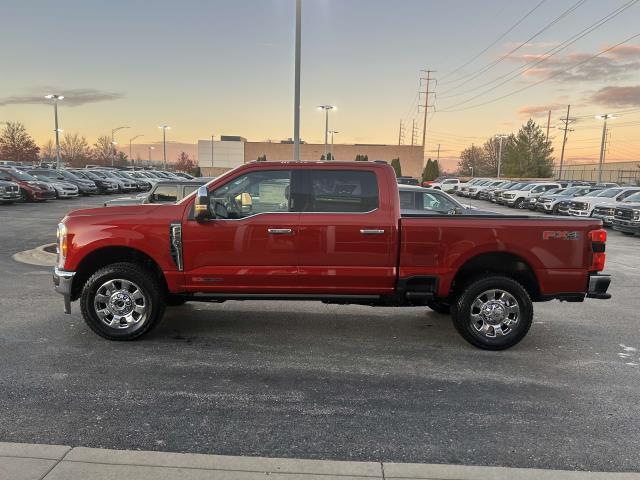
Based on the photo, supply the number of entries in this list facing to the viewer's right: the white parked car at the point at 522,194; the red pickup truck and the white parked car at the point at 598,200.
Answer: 0

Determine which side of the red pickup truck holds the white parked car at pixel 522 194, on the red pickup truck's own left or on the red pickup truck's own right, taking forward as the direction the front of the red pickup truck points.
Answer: on the red pickup truck's own right

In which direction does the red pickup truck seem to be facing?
to the viewer's left

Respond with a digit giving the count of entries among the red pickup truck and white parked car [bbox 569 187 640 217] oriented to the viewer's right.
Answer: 0

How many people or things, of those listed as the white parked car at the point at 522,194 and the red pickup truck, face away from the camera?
0

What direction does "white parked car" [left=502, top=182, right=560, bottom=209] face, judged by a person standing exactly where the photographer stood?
facing the viewer and to the left of the viewer

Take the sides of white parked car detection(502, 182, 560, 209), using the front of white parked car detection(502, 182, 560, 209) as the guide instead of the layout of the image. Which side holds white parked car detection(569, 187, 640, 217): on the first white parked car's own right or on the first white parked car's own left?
on the first white parked car's own left

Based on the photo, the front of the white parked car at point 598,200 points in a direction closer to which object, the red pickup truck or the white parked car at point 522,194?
the red pickup truck

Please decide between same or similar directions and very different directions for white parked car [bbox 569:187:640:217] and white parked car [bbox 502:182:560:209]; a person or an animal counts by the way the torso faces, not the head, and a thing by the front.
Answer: same or similar directions

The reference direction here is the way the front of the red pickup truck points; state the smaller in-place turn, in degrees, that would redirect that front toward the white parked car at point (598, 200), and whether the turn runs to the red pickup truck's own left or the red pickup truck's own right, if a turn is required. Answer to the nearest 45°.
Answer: approximately 135° to the red pickup truck's own right

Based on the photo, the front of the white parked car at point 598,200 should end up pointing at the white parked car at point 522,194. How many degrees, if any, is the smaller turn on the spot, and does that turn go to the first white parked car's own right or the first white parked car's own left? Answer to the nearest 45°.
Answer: approximately 90° to the first white parked car's own right
